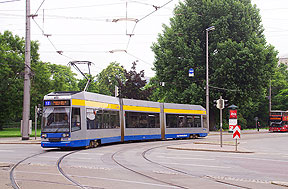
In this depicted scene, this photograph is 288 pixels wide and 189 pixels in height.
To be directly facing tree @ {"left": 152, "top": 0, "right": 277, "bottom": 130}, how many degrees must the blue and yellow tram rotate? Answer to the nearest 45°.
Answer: approximately 180°

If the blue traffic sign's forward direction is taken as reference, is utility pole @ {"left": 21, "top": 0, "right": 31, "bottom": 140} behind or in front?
in front

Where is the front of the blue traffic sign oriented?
toward the camera

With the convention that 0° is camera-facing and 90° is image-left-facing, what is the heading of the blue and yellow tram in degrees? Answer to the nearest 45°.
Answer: approximately 45°

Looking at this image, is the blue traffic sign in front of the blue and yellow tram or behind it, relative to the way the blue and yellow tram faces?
behind

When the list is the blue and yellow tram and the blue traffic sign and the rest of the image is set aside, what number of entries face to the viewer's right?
0
